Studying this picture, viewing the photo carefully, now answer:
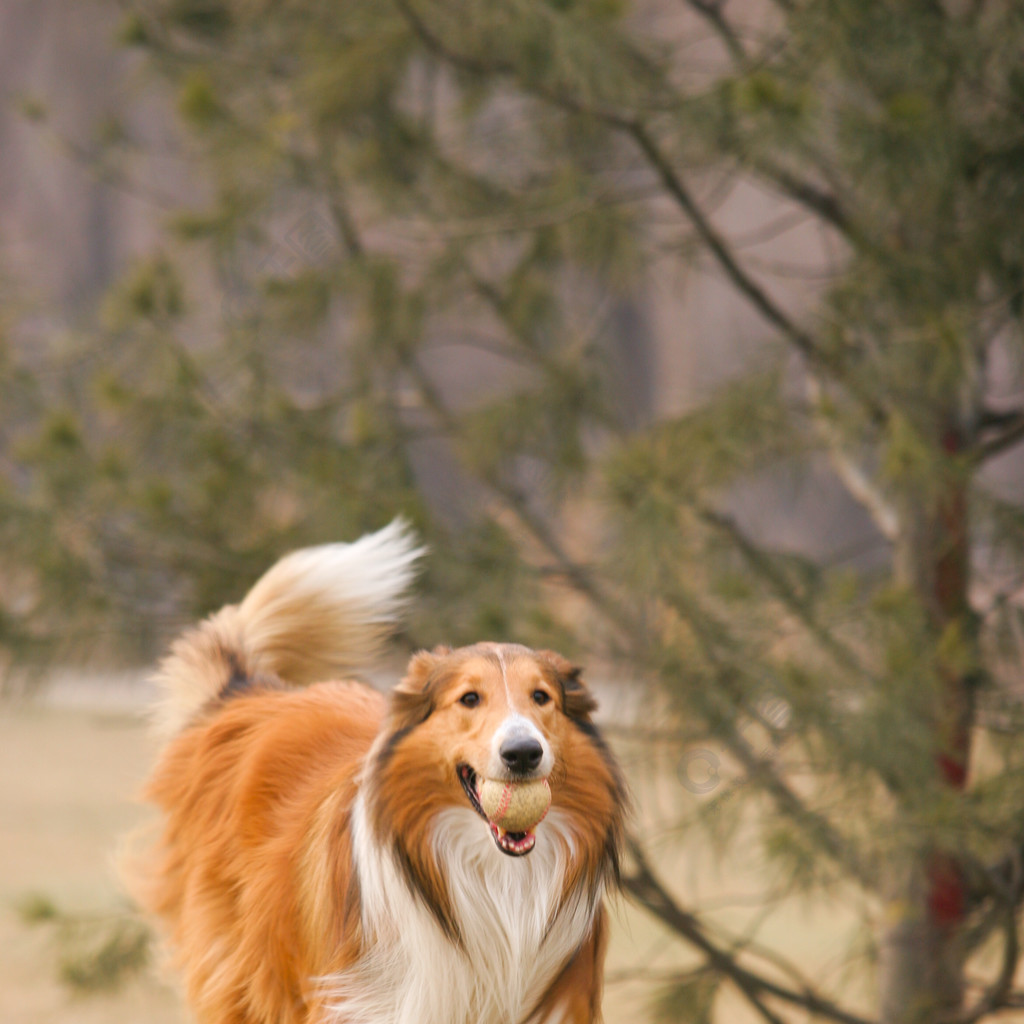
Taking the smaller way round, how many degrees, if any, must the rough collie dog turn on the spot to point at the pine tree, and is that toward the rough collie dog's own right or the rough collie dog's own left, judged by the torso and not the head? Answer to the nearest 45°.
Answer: approximately 90° to the rough collie dog's own left

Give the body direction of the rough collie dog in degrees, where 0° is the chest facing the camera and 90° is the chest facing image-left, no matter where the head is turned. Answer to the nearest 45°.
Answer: approximately 315°
